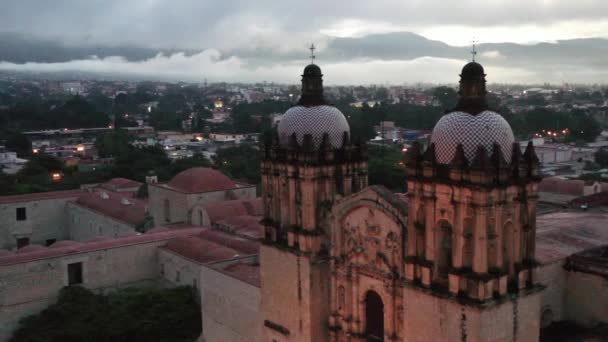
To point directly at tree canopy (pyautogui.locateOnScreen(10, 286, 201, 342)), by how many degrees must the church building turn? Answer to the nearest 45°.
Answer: approximately 90° to its right

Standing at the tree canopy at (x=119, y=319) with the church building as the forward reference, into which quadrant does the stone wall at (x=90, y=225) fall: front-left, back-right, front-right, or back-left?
back-left

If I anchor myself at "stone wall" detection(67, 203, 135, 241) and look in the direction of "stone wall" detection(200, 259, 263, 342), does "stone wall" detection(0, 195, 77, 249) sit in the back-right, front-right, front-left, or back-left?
back-right

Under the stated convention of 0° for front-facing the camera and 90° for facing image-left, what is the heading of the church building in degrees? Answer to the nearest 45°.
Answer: approximately 45°

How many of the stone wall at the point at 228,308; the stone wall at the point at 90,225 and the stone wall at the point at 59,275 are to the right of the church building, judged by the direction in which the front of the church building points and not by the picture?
3

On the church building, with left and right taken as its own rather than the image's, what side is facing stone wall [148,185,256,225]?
right

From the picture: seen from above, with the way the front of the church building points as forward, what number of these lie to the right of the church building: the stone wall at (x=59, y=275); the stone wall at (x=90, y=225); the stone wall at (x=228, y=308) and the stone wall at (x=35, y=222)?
4

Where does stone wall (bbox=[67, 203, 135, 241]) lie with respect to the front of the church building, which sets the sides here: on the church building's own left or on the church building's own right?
on the church building's own right

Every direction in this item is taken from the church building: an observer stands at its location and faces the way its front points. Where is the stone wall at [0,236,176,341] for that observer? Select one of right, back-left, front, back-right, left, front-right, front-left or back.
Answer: right

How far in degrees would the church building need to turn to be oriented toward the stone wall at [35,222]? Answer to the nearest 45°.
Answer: approximately 90° to its right

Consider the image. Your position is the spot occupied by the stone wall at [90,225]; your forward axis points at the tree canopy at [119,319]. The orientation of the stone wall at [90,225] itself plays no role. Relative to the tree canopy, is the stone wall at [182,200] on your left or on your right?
left
